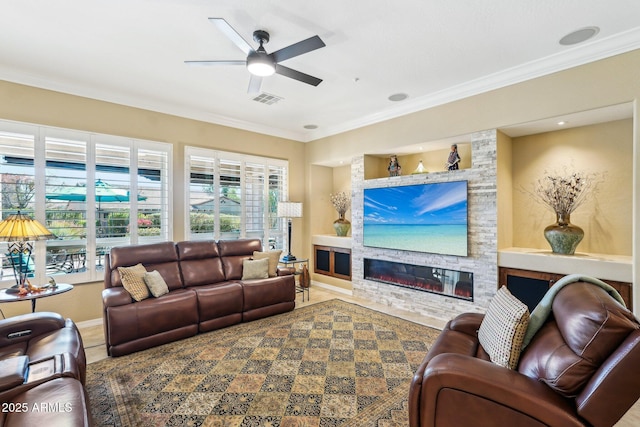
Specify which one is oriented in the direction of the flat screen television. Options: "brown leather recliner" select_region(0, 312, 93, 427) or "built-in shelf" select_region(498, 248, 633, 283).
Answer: the brown leather recliner

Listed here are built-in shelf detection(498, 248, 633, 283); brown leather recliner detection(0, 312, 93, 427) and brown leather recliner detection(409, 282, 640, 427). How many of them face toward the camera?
1

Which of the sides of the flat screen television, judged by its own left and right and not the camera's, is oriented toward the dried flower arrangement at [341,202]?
right

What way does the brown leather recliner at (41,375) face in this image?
to the viewer's right

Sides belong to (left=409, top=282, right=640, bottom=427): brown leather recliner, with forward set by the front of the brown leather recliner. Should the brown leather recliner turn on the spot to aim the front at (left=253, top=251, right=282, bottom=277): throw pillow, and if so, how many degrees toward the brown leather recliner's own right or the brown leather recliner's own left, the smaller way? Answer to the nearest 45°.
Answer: approximately 45° to the brown leather recliner's own right

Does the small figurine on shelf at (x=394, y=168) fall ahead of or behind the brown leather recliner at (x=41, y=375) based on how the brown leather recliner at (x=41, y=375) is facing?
ahead

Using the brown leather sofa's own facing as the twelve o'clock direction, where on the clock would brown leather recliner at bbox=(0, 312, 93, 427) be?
The brown leather recliner is roughly at 2 o'clock from the brown leather sofa.

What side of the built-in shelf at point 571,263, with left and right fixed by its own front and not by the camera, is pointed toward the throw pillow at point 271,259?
right

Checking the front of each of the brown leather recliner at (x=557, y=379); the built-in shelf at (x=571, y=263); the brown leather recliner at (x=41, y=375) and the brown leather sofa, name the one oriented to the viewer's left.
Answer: the brown leather recliner at (x=557, y=379)

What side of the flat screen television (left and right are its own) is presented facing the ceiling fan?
front

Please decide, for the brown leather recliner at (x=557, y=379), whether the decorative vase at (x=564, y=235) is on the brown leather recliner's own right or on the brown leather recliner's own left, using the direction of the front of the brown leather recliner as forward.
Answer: on the brown leather recliner's own right

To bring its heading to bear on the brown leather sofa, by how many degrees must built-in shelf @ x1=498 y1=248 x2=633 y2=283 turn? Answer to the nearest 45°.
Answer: approximately 45° to its right

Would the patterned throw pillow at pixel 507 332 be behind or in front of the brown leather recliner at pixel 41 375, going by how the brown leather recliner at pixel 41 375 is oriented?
in front

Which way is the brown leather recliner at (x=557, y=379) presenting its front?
to the viewer's left
